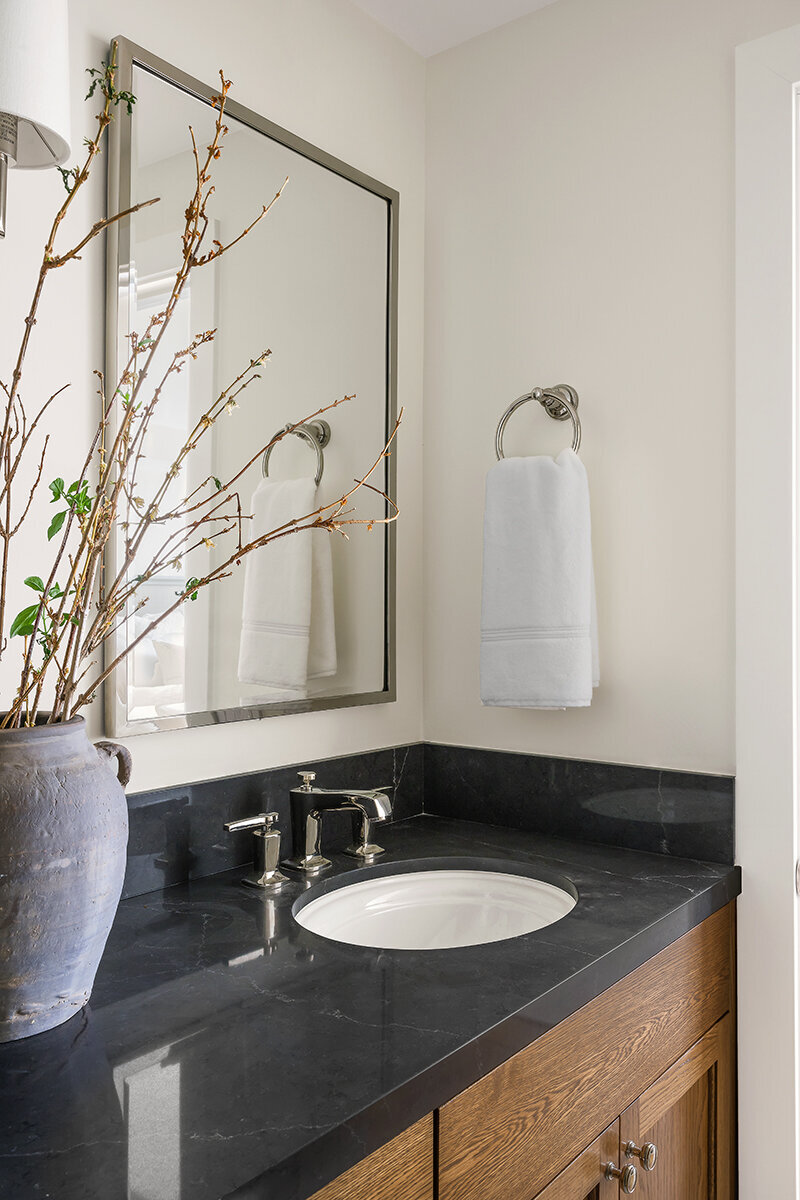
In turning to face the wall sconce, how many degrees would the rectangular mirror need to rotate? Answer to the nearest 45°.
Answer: approximately 45° to its right

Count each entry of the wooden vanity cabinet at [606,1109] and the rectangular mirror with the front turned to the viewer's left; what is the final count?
0

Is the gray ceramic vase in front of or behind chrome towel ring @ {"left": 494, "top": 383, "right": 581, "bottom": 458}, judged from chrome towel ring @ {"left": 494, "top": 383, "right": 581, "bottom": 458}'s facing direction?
in front

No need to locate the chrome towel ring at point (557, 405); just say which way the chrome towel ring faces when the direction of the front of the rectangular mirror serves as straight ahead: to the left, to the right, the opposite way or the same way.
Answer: to the right

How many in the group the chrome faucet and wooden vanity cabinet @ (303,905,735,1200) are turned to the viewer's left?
0

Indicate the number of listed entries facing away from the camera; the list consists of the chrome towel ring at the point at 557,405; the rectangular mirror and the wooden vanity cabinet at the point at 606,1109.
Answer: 0

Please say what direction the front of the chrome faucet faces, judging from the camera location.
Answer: facing the viewer and to the right of the viewer
